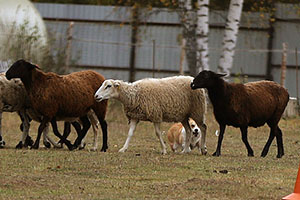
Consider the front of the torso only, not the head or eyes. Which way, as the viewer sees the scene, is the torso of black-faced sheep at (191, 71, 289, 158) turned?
to the viewer's left

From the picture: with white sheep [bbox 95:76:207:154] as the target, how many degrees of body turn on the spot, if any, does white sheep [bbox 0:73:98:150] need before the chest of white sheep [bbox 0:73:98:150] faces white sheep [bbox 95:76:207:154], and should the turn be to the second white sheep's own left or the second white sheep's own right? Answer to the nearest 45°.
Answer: approximately 180°

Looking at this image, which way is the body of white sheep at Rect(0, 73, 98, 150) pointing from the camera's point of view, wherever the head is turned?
to the viewer's left

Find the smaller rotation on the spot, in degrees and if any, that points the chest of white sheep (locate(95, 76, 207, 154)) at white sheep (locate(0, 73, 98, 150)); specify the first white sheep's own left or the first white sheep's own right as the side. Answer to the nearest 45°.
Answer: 0° — it already faces it

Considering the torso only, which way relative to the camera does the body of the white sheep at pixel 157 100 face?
to the viewer's left

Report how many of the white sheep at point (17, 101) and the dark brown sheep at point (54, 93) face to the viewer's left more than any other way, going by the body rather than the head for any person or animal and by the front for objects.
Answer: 2

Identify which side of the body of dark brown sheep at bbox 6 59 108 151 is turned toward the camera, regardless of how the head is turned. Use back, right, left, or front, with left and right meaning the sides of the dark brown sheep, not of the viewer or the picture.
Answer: left

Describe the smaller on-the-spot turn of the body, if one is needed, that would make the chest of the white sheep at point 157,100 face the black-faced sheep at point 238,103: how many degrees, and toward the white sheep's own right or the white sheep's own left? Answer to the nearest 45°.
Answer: approximately 180°
